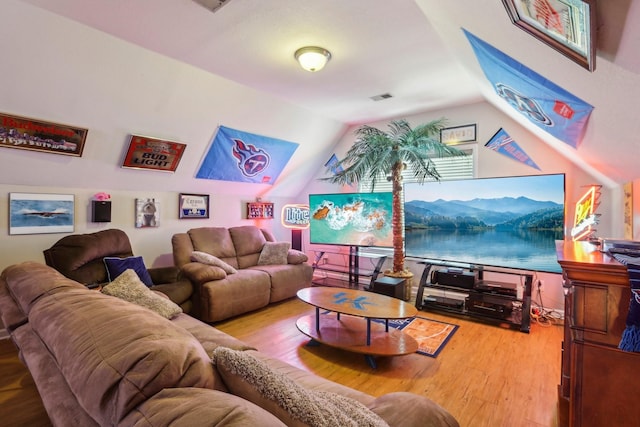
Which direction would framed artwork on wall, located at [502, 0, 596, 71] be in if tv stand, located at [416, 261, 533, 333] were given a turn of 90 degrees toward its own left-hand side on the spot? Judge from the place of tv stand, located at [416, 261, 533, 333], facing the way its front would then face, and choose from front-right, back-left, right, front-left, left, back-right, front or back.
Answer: front-right

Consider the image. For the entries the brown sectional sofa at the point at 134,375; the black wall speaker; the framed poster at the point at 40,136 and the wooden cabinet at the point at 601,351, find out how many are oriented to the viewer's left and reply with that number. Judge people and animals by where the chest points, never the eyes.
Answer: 1

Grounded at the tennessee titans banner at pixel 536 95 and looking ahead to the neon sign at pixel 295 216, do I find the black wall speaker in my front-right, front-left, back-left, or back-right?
front-left

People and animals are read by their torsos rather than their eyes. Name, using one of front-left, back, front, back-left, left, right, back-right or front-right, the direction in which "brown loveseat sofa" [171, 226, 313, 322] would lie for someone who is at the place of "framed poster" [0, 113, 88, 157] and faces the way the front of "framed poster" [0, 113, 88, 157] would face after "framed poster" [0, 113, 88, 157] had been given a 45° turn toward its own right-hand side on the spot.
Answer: left

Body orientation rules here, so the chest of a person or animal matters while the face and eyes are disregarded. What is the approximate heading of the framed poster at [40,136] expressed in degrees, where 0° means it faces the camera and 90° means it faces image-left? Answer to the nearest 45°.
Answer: approximately 315°

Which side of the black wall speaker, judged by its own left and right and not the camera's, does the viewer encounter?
front

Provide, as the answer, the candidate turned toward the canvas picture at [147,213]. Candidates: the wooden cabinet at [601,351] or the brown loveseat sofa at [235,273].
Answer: the wooden cabinet

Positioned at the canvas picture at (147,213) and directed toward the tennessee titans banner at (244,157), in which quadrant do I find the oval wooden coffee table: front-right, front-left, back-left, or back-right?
front-right

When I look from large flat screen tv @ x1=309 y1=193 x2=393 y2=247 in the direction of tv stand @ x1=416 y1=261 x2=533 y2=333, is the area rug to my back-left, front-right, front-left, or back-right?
front-right

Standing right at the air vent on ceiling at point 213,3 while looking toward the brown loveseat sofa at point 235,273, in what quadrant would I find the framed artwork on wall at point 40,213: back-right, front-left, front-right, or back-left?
front-left

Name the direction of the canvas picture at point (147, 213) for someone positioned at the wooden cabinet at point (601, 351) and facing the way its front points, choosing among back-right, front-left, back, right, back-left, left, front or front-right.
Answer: front

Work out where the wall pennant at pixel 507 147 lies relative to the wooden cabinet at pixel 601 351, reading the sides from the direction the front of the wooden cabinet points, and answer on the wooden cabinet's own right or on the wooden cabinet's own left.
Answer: on the wooden cabinet's own right

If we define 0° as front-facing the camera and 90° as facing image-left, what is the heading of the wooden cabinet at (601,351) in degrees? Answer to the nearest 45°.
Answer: approximately 90°

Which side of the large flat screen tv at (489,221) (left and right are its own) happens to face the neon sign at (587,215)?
left

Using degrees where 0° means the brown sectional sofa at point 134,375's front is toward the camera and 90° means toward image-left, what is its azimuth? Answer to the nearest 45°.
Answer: approximately 225°
